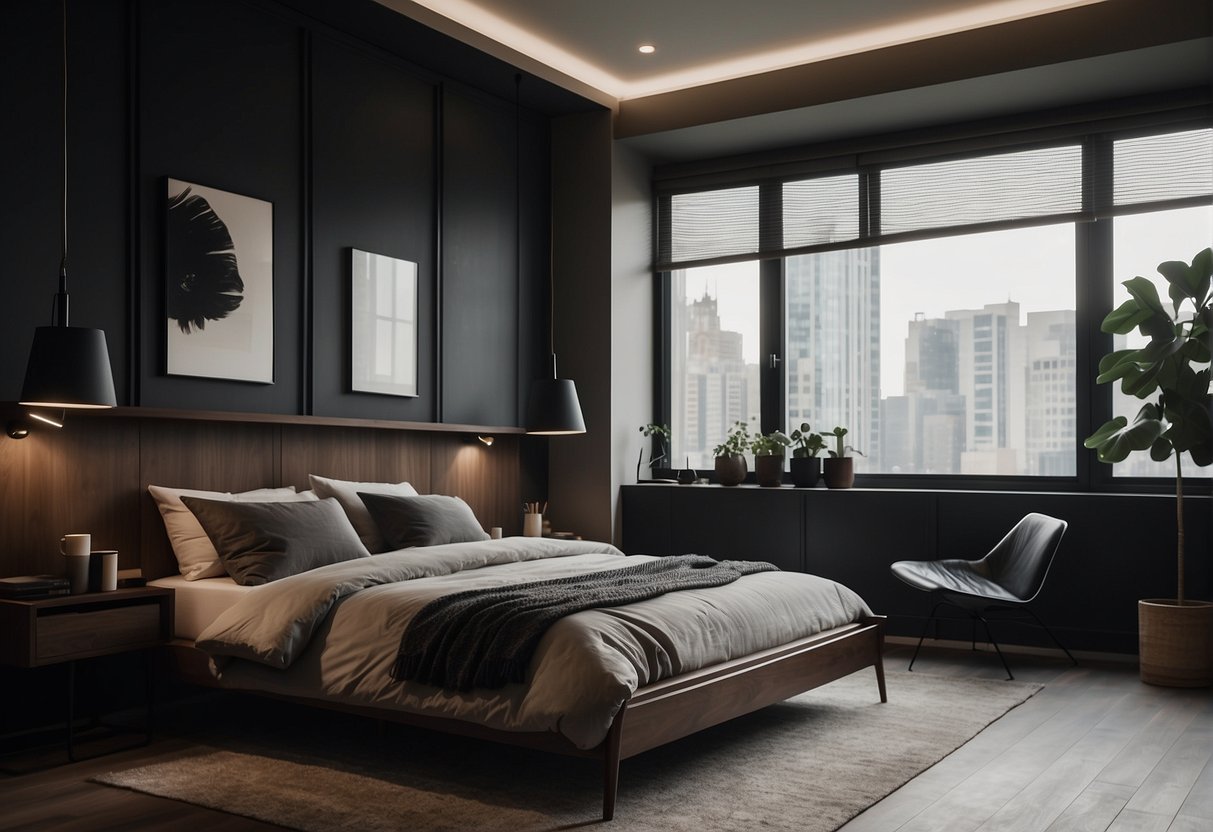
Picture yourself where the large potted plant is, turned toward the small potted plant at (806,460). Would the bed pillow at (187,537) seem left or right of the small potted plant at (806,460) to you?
left

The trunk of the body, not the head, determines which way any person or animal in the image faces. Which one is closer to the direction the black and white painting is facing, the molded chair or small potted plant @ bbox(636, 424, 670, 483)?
the molded chair

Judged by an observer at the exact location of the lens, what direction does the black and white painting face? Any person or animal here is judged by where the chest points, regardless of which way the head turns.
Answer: facing the viewer and to the right of the viewer

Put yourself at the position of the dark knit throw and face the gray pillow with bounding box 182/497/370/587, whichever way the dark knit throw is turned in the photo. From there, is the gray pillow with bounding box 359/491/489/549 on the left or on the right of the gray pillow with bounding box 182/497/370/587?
right

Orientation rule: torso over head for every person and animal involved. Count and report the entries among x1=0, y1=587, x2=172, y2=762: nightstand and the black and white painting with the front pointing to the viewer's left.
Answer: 0

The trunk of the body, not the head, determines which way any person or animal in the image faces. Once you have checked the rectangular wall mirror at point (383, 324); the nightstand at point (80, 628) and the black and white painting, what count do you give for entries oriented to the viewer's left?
0

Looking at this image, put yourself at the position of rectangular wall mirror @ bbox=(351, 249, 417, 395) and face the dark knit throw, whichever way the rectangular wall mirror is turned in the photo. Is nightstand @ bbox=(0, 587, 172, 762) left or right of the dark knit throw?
right

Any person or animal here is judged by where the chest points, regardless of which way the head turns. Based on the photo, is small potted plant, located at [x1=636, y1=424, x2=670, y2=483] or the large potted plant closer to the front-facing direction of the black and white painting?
the large potted plant

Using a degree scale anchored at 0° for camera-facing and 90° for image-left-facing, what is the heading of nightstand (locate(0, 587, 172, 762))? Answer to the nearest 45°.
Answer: approximately 315°

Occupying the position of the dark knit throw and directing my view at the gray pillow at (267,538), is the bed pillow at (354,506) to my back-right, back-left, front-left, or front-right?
front-right

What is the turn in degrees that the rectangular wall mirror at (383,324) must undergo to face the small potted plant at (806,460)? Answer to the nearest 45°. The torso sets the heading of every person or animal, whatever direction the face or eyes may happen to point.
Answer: approximately 45° to its left

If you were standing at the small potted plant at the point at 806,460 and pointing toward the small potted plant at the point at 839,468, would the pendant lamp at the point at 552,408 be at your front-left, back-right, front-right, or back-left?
back-right

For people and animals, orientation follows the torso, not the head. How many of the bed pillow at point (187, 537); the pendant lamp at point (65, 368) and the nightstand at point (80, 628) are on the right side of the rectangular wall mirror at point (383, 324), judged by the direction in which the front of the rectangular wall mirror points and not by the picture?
3

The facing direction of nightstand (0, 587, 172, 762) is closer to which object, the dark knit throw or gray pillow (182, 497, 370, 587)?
the dark knit throw

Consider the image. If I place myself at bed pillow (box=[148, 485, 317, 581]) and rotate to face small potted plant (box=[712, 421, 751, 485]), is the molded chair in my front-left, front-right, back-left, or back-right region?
front-right

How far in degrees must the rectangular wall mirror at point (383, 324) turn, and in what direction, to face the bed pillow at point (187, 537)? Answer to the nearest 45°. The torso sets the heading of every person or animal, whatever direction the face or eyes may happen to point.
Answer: approximately 90° to its right
